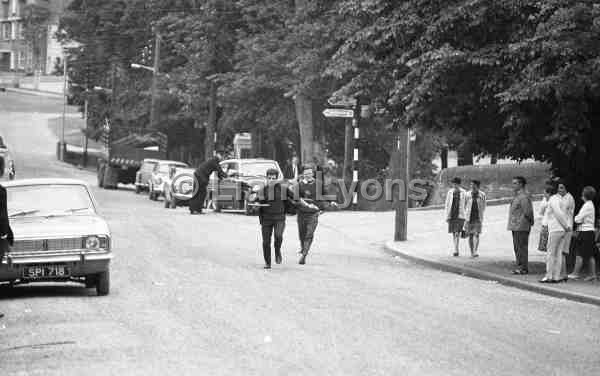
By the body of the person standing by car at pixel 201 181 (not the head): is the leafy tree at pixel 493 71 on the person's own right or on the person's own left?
on the person's own right

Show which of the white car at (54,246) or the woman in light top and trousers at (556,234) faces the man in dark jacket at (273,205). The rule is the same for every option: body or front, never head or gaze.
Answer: the woman in light top and trousers

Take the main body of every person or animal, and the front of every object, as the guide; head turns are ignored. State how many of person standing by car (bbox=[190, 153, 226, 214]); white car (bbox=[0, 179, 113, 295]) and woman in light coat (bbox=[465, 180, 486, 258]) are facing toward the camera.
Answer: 2

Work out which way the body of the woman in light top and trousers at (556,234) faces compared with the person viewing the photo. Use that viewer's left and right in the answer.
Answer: facing to the left of the viewer

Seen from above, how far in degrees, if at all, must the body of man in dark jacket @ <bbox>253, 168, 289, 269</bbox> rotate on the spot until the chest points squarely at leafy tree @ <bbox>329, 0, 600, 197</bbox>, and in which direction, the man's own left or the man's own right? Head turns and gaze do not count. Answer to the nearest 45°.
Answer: approximately 90° to the man's own left

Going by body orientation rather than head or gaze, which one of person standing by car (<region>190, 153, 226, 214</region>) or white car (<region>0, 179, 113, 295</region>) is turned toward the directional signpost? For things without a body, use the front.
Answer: the person standing by car

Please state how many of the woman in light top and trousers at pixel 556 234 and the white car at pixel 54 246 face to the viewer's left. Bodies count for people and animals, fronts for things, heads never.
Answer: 1

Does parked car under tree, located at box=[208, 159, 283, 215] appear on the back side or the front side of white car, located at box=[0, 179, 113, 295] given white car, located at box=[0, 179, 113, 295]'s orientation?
on the back side
